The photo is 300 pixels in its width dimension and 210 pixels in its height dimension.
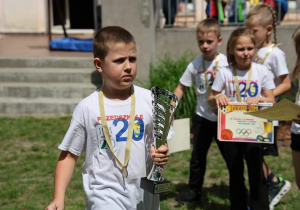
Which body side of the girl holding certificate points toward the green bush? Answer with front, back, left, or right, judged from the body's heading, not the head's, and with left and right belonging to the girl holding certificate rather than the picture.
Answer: back

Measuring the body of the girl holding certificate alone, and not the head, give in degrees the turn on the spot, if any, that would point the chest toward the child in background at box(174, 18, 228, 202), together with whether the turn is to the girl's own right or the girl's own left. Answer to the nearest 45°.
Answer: approximately 135° to the girl's own right

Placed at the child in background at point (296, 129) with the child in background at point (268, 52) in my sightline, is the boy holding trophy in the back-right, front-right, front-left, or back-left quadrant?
back-left

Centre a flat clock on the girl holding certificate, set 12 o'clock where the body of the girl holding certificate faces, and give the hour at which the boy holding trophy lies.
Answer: The boy holding trophy is roughly at 1 o'clock from the girl holding certificate.

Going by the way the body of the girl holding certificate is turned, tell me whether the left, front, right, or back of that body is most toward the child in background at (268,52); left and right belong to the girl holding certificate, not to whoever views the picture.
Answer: back

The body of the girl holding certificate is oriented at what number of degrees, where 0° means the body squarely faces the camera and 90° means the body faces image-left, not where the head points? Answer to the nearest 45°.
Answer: approximately 0°

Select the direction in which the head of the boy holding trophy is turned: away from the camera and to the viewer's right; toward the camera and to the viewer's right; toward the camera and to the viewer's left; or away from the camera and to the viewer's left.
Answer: toward the camera and to the viewer's right

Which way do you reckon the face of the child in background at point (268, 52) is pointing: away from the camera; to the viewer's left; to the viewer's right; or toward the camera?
to the viewer's left

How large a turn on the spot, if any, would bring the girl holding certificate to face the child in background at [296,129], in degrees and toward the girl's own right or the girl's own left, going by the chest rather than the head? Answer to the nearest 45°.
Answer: approximately 45° to the girl's own left
